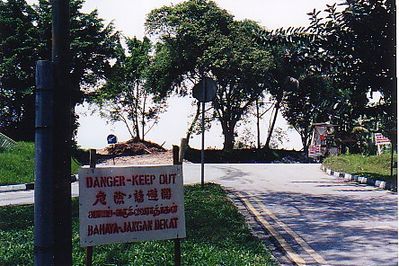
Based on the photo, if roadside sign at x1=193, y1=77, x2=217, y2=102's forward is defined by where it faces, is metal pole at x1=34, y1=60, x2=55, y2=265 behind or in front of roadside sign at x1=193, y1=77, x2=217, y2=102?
behind

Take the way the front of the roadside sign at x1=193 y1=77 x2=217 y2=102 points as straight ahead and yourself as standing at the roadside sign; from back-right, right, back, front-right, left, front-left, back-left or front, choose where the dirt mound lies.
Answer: front

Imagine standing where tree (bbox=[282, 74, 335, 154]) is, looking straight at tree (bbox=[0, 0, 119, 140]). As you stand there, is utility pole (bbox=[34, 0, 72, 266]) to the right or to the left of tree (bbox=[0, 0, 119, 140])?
left

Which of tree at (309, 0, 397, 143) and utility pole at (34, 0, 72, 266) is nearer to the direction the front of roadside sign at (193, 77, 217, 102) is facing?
the tree

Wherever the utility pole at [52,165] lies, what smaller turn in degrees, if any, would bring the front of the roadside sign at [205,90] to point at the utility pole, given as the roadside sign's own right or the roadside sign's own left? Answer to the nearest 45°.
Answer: approximately 180°

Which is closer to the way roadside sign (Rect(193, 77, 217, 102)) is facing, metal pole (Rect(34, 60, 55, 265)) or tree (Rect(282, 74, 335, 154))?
the tree

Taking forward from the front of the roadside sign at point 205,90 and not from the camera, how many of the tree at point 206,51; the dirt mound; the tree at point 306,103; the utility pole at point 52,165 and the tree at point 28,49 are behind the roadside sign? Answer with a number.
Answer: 1

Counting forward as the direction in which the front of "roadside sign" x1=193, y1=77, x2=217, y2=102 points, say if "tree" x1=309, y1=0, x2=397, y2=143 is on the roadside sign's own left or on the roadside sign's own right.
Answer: on the roadside sign's own right

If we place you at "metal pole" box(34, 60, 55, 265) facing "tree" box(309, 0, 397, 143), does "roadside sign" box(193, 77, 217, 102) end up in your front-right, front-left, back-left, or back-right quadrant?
front-left

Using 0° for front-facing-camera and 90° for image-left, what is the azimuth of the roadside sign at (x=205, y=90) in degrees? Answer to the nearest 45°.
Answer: approximately 180°

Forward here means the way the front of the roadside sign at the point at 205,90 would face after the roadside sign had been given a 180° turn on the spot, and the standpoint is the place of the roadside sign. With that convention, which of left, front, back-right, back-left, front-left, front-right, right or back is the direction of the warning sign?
front

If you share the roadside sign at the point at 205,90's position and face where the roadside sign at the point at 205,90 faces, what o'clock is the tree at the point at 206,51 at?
The tree is roughly at 12 o'clock from the roadside sign.

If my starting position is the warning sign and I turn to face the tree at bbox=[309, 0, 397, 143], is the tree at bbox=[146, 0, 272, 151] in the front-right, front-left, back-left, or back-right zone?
front-left

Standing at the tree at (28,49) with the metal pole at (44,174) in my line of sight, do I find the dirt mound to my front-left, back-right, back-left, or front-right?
back-left
